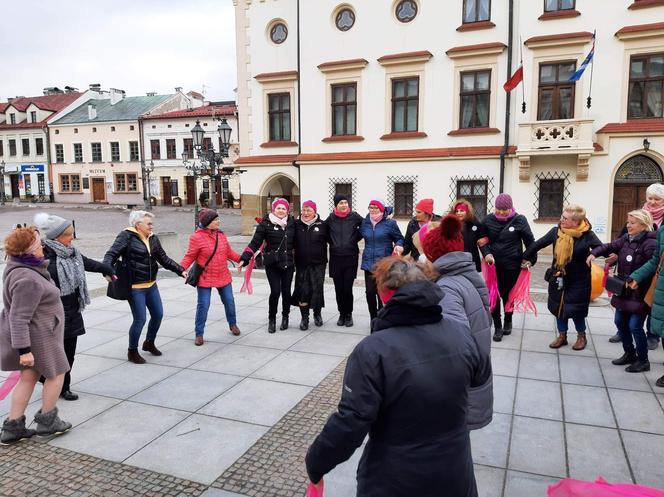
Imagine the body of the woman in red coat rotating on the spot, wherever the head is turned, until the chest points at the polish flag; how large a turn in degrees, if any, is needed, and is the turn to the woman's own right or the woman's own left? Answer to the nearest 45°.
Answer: approximately 90° to the woman's own left

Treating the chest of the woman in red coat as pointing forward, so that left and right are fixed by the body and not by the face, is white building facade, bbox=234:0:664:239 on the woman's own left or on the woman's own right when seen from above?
on the woman's own left

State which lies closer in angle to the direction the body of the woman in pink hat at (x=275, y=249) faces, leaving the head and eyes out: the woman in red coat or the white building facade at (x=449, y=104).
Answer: the woman in red coat

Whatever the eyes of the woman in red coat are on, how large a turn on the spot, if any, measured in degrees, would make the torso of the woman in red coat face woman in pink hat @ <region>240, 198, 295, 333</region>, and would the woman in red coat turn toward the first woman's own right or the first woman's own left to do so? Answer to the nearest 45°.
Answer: approximately 45° to the first woman's own left

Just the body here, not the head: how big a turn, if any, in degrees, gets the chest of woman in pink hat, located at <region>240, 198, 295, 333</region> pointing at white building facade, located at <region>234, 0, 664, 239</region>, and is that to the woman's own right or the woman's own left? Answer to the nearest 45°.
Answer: approximately 135° to the woman's own left

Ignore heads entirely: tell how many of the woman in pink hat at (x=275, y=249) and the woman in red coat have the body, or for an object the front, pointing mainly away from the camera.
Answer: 0

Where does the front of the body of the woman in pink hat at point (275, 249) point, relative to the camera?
toward the camera

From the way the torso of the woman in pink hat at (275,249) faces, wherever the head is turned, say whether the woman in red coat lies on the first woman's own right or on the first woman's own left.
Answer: on the first woman's own right

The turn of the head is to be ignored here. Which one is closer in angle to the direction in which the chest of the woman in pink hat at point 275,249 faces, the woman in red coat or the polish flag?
the woman in red coat

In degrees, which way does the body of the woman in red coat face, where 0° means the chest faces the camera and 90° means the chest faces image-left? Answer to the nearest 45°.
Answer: approximately 315°

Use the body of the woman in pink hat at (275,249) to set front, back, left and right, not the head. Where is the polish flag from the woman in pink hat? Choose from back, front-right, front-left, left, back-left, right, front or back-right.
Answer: back-left
